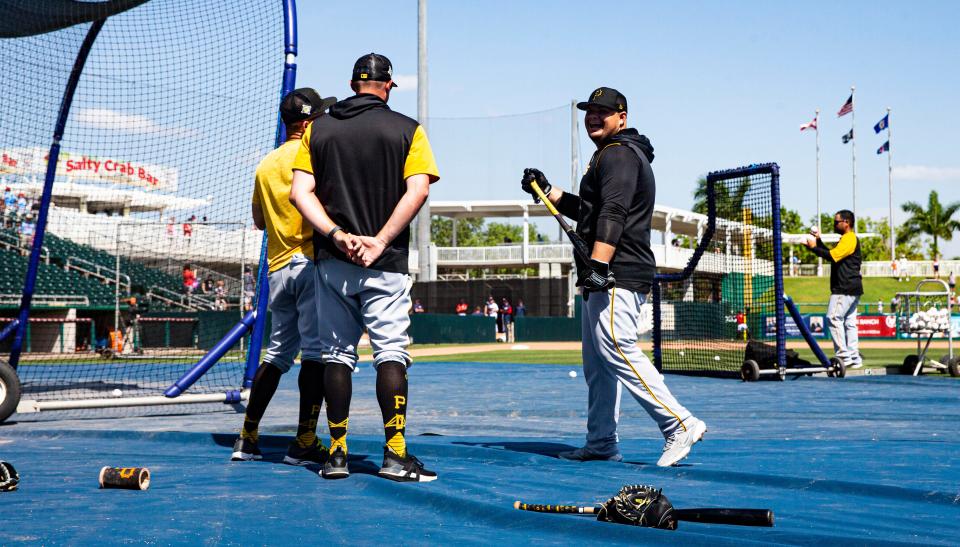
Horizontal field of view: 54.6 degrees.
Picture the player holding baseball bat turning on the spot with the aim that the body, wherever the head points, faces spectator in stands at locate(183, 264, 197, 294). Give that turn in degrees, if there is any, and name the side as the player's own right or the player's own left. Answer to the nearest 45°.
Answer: approximately 45° to the player's own right

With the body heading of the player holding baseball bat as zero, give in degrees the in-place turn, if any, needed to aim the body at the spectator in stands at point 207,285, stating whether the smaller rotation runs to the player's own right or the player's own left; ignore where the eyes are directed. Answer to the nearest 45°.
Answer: approximately 45° to the player's own right

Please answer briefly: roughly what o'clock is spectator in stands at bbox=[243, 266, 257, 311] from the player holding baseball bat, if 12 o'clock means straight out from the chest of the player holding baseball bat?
The spectator in stands is roughly at 2 o'clock from the player holding baseball bat.

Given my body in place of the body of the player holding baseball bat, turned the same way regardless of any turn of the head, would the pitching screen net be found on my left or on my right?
on my right

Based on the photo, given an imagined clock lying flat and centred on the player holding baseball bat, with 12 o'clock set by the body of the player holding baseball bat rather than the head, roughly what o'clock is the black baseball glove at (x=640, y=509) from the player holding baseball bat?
The black baseball glove is roughly at 9 o'clock from the player holding baseball bat.

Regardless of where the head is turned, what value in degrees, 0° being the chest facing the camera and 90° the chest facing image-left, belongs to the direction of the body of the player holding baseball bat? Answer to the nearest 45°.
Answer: approximately 90°
